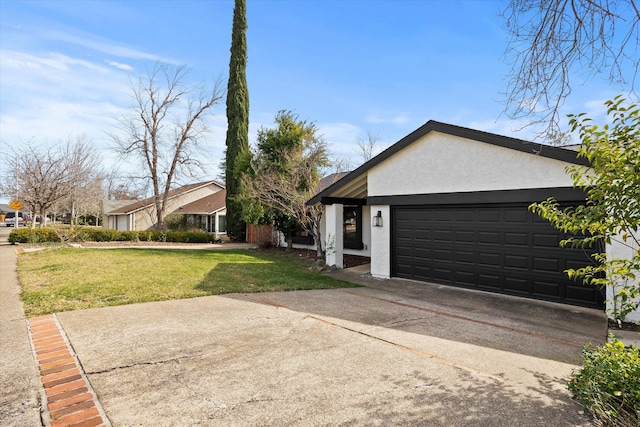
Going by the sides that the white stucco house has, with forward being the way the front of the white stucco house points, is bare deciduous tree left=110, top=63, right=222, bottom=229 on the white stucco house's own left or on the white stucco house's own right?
on the white stucco house's own right

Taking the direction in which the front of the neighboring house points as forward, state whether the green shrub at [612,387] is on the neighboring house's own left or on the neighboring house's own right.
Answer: on the neighboring house's own left

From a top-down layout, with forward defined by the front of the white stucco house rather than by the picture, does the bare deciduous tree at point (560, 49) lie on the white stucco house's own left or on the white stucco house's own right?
on the white stucco house's own left

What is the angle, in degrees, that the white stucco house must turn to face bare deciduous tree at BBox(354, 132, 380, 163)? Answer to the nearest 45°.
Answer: approximately 135° to its right

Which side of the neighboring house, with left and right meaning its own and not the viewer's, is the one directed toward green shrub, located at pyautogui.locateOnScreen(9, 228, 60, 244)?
front

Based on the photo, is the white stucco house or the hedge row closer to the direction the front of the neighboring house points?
the hedge row

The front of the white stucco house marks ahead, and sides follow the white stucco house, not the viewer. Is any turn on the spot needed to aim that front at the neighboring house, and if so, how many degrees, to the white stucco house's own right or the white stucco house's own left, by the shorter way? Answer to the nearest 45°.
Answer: approximately 90° to the white stucco house's own right

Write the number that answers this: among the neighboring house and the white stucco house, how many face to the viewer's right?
0

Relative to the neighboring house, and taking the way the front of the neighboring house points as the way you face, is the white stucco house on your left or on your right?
on your left

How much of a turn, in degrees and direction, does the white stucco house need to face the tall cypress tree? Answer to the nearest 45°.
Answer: approximately 90° to its right

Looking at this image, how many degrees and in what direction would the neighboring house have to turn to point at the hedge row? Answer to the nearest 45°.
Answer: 0° — it already faces it

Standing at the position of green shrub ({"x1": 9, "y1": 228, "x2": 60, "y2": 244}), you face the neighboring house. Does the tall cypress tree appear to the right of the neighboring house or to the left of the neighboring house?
right

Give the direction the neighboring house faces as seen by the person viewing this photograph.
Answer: facing the viewer and to the left of the viewer
